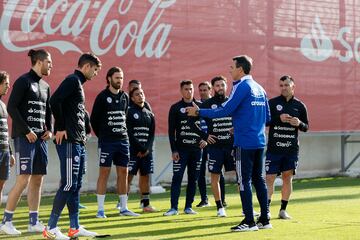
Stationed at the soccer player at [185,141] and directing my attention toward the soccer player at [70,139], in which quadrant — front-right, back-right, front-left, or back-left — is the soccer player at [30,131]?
front-right

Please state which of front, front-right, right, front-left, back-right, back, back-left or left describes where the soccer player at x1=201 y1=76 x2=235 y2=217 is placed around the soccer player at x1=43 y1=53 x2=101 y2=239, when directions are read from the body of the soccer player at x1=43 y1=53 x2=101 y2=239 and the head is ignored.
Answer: front-left

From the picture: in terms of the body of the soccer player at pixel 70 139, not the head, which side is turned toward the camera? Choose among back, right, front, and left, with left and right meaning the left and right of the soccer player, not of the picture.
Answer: right

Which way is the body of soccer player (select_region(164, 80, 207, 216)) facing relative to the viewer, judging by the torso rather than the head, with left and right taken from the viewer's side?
facing the viewer

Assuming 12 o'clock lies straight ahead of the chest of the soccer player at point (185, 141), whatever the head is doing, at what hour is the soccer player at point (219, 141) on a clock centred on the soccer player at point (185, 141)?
the soccer player at point (219, 141) is roughly at 10 o'clock from the soccer player at point (185, 141).

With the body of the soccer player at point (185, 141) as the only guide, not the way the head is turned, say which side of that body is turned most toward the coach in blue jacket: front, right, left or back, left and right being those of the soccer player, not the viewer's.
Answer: front

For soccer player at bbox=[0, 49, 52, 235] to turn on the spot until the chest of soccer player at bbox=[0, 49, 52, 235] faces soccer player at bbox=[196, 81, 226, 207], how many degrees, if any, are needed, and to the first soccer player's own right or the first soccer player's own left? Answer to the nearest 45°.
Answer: approximately 90° to the first soccer player's own left

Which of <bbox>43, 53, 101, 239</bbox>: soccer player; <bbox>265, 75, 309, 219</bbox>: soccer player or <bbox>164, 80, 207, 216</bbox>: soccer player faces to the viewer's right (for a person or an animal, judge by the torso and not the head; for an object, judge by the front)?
<bbox>43, 53, 101, 239</bbox>: soccer player

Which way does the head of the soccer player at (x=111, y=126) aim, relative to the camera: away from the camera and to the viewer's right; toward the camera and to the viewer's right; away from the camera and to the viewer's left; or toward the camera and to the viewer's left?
toward the camera and to the viewer's right

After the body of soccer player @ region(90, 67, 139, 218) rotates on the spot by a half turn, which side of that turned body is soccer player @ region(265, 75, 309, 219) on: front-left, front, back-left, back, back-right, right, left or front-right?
back-right

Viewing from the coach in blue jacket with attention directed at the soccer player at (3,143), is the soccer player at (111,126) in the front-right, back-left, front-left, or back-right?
front-right

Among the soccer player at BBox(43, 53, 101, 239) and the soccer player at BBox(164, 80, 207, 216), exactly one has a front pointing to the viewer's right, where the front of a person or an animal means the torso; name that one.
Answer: the soccer player at BBox(43, 53, 101, 239)

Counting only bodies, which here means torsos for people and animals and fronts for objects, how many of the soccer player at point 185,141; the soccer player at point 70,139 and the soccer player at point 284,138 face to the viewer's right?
1

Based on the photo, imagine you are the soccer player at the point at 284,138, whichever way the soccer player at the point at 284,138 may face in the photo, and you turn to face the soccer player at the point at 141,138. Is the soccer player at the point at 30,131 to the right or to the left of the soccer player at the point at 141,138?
left
